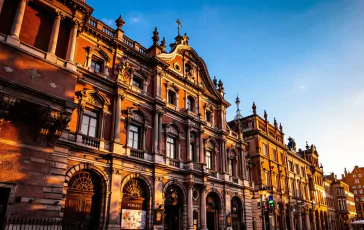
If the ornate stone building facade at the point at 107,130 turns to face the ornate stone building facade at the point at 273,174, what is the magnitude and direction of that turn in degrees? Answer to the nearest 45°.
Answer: approximately 90° to its left

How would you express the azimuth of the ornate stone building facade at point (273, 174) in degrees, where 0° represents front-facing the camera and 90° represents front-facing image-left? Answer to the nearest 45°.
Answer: approximately 315°

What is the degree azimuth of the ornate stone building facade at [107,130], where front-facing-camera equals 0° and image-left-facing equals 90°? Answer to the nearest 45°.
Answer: approximately 315°

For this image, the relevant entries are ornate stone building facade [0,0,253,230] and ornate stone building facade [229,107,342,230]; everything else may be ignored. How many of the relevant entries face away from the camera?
0

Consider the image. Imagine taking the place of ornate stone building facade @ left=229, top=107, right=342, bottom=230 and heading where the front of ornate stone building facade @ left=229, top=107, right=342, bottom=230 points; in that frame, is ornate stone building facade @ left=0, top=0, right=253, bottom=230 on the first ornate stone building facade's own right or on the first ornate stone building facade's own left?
on the first ornate stone building facade's own right
